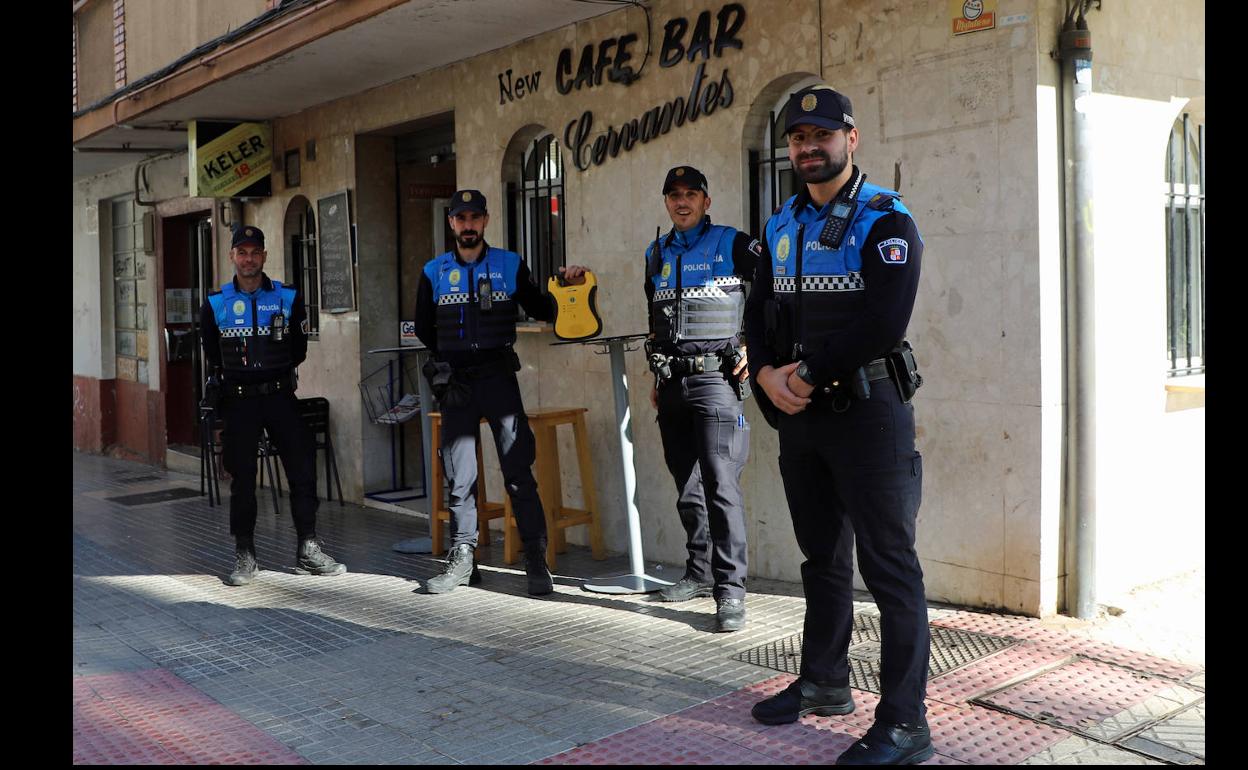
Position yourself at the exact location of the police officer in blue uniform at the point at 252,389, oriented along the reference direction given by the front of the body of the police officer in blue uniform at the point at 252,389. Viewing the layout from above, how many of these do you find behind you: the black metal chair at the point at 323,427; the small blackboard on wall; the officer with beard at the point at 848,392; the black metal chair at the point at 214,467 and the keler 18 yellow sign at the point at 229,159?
4

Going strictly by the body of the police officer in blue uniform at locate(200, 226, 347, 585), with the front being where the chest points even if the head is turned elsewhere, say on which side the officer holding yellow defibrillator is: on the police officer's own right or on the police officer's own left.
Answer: on the police officer's own left

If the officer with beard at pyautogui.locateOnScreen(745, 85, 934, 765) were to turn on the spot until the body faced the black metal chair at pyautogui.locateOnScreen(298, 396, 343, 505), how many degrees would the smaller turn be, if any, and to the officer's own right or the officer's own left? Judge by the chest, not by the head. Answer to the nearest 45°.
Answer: approximately 90° to the officer's own right
